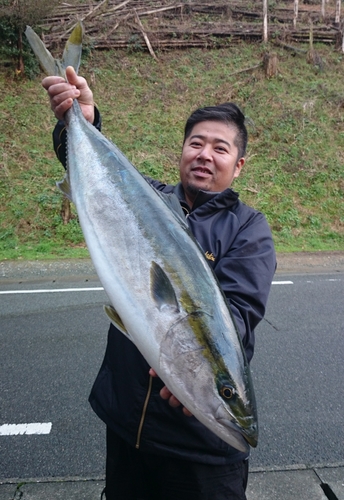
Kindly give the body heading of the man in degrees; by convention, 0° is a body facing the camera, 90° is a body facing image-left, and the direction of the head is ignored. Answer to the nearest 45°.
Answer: approximately 45°
